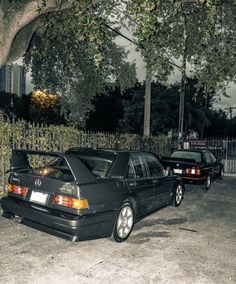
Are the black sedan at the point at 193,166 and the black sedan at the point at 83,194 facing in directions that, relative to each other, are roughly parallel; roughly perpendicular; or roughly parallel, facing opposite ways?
roughly parallel

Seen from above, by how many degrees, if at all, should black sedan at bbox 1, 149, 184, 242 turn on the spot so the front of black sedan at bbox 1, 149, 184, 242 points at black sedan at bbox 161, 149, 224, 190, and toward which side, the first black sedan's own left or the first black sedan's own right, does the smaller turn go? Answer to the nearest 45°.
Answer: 0° — it already faces it

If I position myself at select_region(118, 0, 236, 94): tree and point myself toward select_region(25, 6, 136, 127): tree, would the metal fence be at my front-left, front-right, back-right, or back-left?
front-left

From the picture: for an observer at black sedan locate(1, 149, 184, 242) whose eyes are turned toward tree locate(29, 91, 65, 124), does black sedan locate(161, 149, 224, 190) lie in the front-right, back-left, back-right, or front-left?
front-right

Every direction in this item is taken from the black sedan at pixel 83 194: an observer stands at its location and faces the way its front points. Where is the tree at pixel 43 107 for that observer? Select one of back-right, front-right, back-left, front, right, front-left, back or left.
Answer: front-left

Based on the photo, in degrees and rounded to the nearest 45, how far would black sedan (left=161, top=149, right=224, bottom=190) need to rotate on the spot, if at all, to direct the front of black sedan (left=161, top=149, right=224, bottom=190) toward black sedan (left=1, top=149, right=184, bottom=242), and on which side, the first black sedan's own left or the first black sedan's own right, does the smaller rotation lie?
approximately 135° to the first black sedan's own right

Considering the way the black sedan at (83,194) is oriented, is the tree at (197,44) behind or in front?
in front

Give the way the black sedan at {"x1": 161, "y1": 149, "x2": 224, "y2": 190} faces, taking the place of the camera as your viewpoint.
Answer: facing away from the viewer and to the right of the viewer

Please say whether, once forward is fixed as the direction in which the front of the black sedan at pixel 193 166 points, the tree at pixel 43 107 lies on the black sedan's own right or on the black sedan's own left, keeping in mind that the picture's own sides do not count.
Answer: on the black sedan's own left

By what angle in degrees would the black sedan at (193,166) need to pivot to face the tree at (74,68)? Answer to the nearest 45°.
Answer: approximately 135° to its left

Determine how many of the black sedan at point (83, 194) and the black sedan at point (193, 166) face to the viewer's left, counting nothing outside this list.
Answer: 0

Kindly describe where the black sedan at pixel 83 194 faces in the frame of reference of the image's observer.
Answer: facing away from the viewer and to the right of the viewer
